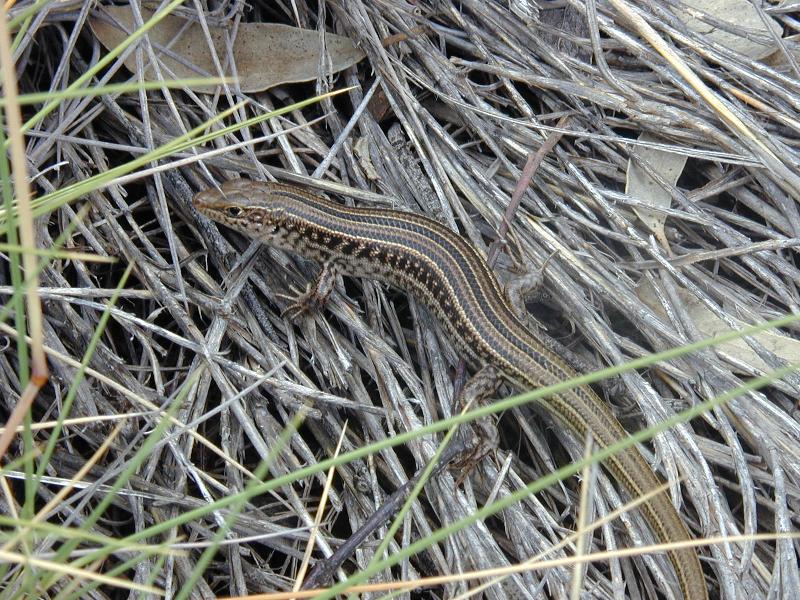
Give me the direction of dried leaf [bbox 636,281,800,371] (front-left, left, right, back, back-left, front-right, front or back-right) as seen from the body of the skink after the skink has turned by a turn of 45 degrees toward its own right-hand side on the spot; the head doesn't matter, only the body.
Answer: right

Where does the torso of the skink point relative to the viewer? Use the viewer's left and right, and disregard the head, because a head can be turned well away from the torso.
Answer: facing away from the viewer and to the left of the viewer

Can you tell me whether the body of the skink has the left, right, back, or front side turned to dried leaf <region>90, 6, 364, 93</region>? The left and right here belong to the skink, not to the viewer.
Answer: front
